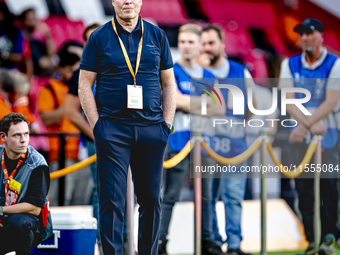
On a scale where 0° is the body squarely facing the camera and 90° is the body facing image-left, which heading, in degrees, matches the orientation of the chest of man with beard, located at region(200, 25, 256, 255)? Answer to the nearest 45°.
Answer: approximately 45°

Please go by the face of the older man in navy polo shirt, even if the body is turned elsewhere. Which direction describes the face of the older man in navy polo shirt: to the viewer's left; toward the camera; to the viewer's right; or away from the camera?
toward the camera

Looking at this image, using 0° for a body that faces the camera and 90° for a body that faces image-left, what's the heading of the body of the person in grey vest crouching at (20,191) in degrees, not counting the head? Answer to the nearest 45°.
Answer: approximately 45°

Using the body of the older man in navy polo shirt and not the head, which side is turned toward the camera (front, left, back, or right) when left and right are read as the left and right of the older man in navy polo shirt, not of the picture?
front

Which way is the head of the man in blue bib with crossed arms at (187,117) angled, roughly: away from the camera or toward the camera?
toward the camera

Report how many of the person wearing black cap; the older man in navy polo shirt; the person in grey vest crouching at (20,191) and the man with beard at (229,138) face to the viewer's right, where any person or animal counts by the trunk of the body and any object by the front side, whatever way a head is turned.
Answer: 0

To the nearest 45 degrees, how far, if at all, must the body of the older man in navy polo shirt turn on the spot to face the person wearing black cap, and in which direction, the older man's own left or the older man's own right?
approximately 135° to the older man's own left

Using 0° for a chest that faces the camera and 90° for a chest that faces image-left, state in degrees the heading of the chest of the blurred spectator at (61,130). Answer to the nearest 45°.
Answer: approximately 315°

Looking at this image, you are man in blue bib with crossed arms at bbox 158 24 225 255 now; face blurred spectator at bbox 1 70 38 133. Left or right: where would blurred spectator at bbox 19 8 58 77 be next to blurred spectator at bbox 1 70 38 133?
right

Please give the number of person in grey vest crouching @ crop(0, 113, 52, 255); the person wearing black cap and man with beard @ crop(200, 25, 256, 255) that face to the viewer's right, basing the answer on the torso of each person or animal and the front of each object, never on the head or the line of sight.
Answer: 0

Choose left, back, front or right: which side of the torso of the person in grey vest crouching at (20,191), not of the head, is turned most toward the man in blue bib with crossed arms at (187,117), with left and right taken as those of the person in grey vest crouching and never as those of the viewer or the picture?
back

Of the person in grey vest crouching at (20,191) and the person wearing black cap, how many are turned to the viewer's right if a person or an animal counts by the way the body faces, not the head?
0

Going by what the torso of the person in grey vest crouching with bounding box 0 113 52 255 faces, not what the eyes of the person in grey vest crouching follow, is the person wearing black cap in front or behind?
behind
